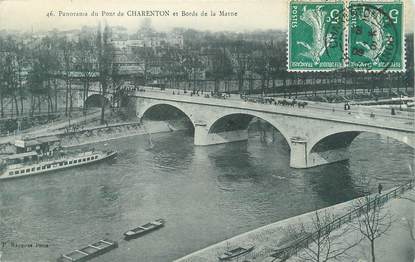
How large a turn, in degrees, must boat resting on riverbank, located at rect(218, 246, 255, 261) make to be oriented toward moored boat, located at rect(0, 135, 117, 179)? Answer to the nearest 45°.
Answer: approximately 90° to its left

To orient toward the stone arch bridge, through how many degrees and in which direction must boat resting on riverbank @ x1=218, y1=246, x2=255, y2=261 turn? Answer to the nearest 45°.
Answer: approximately 45° to its left

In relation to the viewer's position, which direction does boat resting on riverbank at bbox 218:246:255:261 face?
facing away from the viewer and to the right of the viewer

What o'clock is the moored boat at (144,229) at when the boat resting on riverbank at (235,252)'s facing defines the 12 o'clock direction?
the moored boat at (144,229) is roughly at 9 o'clock from the boat resting on riverbank at (235,252).

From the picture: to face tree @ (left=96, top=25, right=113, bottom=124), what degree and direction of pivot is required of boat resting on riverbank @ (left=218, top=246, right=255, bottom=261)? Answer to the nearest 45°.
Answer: approximately 45° to its left
